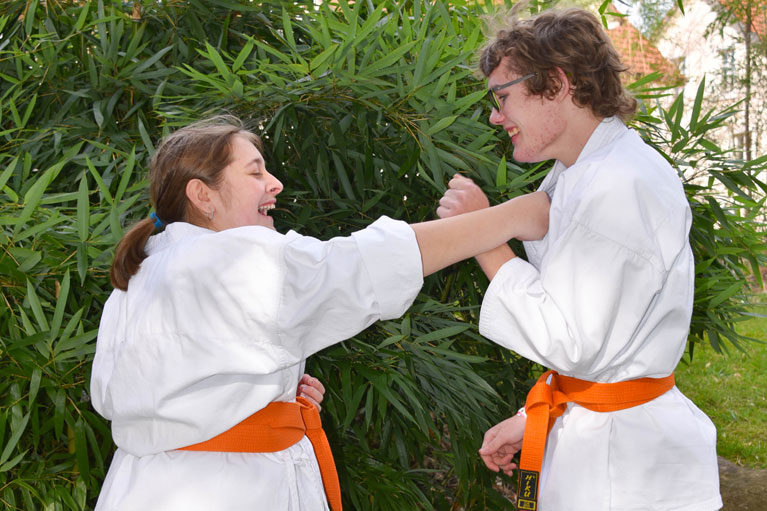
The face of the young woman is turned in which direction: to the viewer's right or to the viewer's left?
to the viewer's right

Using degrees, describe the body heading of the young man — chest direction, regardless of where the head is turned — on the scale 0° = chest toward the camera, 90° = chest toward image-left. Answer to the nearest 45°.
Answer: approximately 90°

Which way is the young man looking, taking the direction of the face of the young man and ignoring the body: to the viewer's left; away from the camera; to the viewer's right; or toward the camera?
to the viewer's left
